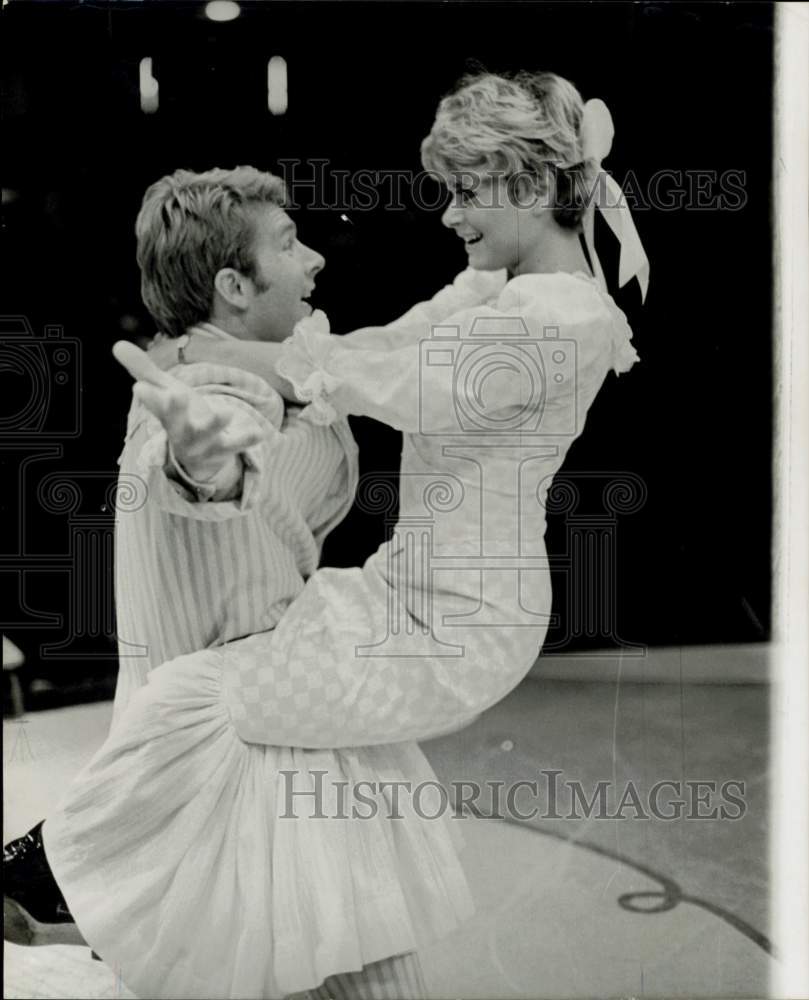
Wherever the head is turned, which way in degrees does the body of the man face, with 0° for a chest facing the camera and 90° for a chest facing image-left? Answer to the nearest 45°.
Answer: approximately 270°

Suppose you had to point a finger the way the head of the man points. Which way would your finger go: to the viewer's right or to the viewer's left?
to the viewer's right
